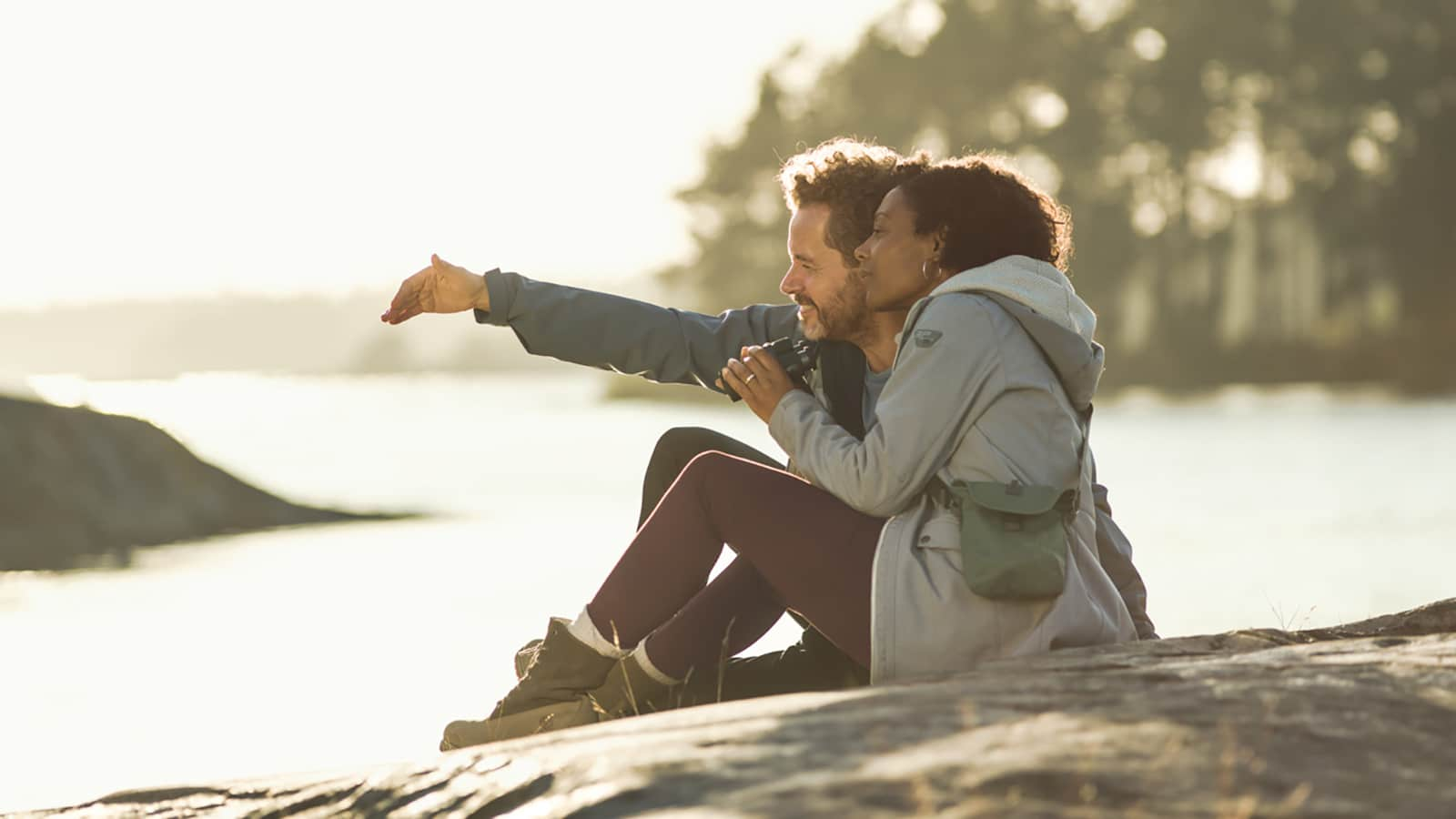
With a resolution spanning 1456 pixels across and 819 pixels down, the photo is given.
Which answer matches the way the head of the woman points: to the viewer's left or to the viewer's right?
to the viewer's left

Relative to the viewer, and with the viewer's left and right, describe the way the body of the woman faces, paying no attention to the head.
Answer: facing to the left of the viewer

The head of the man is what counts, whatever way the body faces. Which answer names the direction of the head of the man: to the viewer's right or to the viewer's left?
to the viewer's left

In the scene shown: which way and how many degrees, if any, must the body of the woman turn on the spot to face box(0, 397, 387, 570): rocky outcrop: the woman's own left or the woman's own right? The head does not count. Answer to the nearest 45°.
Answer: approximately 45° to the woman's own right
